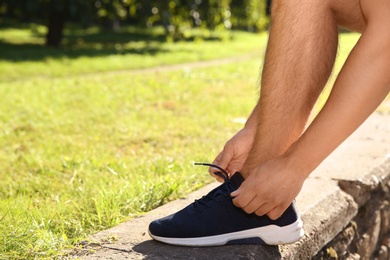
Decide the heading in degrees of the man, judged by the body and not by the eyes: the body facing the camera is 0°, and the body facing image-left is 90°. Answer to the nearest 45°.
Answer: approximately 90°
